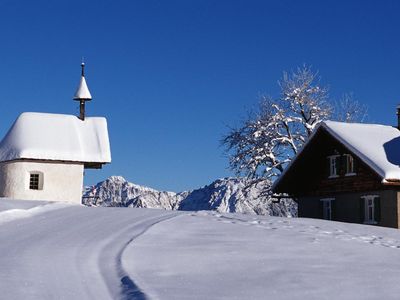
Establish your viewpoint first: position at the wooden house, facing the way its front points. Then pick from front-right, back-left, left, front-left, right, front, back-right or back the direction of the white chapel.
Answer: front-right

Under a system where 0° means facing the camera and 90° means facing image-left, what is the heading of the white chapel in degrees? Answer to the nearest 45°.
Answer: approximately 270°

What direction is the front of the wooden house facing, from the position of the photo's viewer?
facing the viewer and to the left of the viewer

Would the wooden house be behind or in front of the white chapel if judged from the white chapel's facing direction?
in front

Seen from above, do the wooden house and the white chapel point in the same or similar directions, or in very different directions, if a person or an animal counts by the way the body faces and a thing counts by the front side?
very different directions
